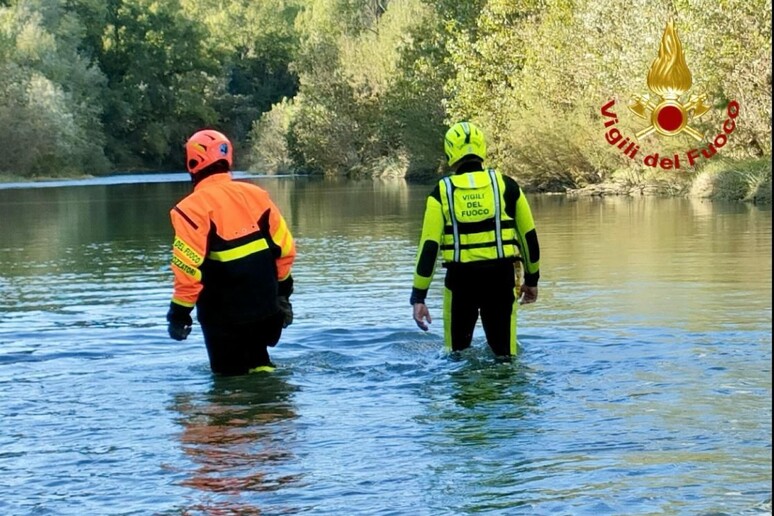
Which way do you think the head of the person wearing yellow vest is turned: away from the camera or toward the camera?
away from the camera

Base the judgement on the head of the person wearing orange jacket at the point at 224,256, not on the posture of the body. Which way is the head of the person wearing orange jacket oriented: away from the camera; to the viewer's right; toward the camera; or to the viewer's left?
away from the camera

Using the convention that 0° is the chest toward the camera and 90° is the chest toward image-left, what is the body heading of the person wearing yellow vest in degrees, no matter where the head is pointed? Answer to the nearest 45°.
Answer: approximately 180°

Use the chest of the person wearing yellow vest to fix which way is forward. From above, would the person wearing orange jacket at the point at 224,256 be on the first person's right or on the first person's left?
on the first person's left
